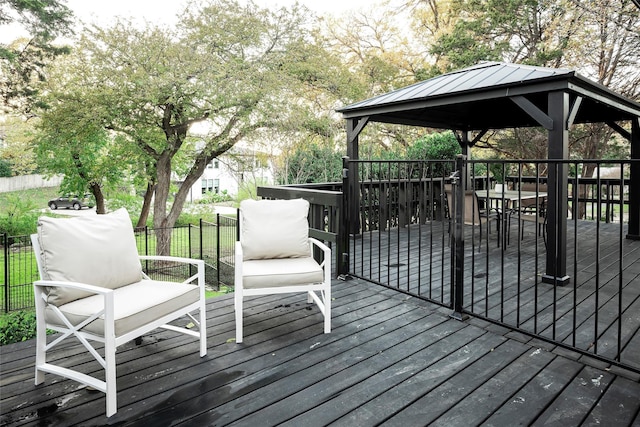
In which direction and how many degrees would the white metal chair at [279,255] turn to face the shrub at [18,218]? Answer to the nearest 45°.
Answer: approximately 135° to its right

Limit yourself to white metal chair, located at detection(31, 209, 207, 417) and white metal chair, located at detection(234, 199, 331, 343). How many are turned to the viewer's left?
0

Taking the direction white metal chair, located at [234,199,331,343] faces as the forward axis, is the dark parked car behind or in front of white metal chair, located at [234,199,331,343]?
behind

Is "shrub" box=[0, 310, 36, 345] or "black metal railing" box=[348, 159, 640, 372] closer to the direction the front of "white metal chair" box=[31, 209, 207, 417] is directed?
the black metal railing

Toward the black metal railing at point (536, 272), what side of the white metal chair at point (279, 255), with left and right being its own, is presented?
left

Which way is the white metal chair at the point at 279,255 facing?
toward the camera

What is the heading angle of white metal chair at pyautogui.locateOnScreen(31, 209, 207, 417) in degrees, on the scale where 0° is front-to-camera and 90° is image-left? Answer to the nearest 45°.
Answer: approximately 315°

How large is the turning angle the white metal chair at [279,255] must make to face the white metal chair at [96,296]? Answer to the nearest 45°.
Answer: approximately 45° to its right

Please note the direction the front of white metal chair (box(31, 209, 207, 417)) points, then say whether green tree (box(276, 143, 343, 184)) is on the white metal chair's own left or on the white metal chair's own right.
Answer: on the white metal chair's own left

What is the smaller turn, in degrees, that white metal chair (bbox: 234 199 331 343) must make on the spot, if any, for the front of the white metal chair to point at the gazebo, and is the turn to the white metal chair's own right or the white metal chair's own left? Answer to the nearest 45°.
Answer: approximately 135° to the white metal chair's own left

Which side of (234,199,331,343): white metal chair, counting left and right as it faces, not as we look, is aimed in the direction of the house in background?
back
